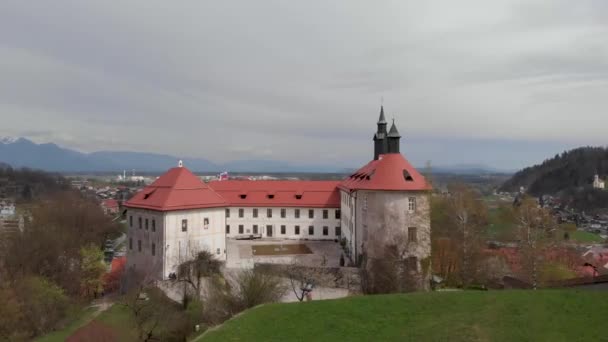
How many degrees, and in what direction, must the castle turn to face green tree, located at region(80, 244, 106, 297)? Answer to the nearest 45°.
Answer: approximately 90° to its right

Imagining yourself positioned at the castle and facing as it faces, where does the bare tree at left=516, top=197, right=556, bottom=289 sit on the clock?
The bare tree is roughly at 10 o'clock from the castle.

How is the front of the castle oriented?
toward the camera
